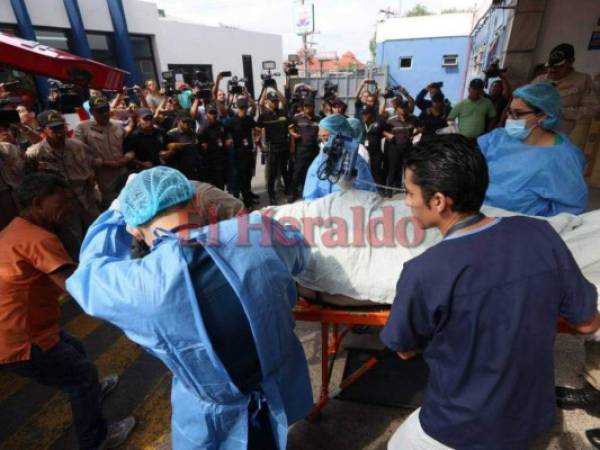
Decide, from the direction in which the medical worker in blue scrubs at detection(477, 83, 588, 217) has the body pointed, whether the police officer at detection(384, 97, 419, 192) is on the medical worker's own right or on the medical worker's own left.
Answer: on the medical worker's own right

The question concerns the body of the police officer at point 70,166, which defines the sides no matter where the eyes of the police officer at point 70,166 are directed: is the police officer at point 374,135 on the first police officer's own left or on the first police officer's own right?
on the first police officer's own left

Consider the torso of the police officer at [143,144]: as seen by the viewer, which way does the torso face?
toward the camera

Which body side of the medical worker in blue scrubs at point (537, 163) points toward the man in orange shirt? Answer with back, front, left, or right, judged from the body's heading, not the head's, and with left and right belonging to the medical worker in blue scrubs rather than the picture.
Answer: front

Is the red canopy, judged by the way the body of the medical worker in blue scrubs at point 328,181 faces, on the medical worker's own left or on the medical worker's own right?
on the medical worker's own right

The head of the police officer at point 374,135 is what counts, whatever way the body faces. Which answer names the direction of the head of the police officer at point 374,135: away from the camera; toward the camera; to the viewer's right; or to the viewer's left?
toward the camera

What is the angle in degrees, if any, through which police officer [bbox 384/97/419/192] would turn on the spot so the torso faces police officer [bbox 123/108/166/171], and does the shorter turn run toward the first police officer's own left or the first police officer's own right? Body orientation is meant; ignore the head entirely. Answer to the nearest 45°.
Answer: approximately 45° to the first police officer's own right

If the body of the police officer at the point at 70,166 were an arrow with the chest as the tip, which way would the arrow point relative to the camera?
toward the camera

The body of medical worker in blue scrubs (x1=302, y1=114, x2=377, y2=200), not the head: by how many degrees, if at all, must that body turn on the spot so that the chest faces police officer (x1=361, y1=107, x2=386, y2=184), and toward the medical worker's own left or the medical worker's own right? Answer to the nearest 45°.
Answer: approximately 135° to the medical worker's own right

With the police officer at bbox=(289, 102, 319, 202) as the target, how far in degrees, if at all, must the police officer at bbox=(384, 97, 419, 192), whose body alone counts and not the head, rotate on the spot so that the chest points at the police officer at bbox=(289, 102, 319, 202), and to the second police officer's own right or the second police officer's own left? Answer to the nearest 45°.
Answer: approximately 90° to the second police officer's own right

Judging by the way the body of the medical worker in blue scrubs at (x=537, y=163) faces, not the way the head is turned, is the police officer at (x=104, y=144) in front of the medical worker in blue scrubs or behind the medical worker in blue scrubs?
in front

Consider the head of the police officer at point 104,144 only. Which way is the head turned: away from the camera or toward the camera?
toward the camera

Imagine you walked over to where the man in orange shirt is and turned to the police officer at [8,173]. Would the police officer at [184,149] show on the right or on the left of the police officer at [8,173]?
right

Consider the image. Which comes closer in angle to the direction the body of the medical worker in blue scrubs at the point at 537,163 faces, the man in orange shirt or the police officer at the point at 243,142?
the man in orange shirt

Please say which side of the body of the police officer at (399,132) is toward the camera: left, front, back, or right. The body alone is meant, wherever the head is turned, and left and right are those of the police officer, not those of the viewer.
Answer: front

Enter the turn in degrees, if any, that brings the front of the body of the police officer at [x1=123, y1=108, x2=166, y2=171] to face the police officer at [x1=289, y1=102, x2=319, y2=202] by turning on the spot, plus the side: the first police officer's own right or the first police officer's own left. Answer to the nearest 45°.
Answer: approximately 90° to the first police officer's own left

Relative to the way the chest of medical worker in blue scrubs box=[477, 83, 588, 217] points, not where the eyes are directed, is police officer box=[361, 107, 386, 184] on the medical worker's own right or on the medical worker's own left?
on the medical worker's own right

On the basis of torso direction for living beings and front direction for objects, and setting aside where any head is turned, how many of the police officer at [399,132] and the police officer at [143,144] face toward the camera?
2

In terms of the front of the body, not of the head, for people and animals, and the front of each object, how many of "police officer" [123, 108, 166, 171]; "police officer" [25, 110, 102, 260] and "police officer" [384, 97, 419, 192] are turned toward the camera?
3
